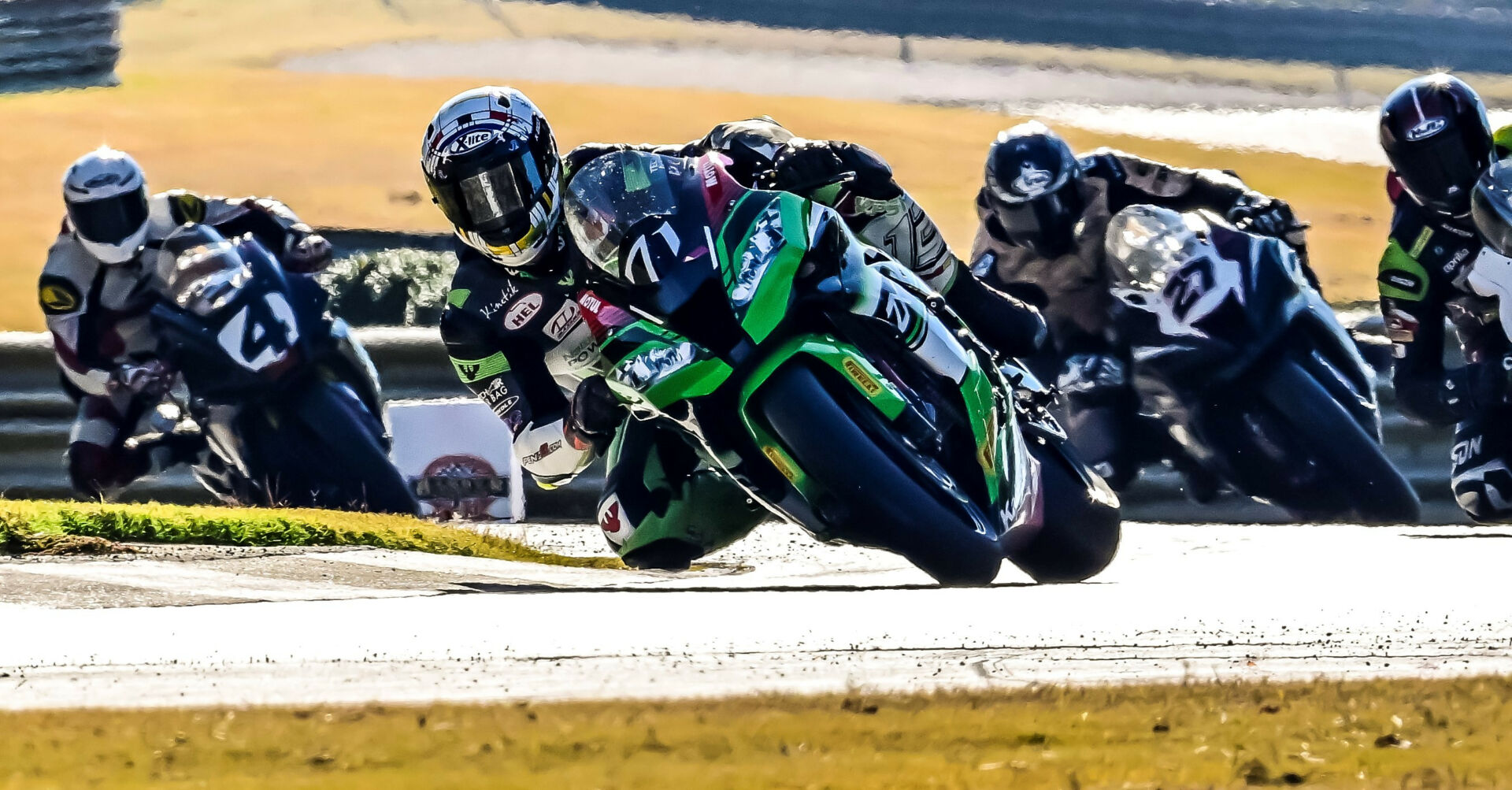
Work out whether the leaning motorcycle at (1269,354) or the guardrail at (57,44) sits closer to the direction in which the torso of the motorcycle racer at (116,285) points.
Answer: the leaning motorcycle

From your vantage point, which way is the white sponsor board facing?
toward the camera

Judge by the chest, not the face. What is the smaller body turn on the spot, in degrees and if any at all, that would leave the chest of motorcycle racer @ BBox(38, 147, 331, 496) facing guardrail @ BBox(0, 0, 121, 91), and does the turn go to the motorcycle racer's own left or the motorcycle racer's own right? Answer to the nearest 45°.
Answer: approximately 180°

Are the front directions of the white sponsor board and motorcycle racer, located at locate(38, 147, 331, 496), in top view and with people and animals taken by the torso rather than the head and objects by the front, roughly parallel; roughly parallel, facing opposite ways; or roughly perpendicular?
roughly parallel

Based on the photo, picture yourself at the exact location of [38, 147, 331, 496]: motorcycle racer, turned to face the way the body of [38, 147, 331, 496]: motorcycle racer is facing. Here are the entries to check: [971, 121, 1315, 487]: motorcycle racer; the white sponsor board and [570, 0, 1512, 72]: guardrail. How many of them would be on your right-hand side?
0

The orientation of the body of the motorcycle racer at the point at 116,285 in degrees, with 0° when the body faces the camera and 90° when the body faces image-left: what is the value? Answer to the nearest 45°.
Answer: approximately 0°

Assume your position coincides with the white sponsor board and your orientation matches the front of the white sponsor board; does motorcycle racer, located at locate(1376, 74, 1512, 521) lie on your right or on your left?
on your left

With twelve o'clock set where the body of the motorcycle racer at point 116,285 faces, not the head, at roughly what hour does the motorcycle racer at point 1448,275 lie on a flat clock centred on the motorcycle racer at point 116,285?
the motorcycle racer at point 1448,275 is roughly at 10 o'clock from the motorcycle racer at point 116,285.

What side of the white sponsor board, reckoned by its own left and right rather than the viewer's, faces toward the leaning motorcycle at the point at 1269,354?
left

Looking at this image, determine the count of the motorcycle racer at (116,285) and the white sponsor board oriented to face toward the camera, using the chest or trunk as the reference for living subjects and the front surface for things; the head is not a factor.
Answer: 2

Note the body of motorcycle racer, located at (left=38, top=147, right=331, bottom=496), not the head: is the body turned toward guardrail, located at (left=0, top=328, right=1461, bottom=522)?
no

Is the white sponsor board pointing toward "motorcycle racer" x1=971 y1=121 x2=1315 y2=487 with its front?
no

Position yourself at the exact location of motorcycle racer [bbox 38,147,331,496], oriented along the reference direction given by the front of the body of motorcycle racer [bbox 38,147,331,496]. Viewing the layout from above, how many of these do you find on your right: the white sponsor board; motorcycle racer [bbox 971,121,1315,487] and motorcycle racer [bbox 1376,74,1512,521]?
0
